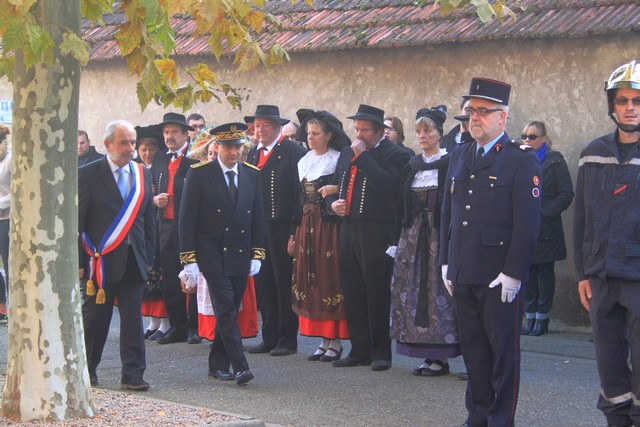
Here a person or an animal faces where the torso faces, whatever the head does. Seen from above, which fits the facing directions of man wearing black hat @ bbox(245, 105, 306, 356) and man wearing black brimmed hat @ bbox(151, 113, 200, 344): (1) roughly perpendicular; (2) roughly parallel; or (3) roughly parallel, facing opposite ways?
roughly parallel

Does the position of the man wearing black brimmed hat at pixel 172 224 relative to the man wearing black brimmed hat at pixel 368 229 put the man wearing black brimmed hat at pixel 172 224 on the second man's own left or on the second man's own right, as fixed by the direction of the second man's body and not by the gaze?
on the second man's own right

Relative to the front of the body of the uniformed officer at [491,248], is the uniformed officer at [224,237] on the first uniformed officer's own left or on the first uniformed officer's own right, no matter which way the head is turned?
on the first uniformed officer's own right

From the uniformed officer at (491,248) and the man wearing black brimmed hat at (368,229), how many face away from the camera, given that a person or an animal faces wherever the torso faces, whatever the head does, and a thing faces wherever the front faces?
0

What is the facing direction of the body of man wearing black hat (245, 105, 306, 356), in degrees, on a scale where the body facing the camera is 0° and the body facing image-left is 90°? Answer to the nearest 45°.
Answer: approximately 45°

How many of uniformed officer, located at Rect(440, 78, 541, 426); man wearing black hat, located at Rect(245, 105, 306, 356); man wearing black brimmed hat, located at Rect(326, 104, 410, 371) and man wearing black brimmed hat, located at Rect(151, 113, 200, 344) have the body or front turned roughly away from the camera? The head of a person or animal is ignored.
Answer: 0

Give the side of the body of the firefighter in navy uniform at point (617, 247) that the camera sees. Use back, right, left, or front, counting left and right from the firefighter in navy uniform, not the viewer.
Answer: front

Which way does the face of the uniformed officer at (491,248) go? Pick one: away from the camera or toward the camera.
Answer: toward the camera

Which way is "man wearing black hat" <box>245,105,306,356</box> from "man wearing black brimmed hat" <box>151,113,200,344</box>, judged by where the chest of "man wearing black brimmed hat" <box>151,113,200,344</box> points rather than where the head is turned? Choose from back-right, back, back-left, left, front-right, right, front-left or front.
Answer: left

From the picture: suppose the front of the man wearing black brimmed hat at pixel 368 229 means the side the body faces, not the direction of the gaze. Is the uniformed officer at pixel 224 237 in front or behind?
in front

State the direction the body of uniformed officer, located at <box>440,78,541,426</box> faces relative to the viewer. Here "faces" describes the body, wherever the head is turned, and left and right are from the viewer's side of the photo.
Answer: facing the viewer and to the left of the viewer

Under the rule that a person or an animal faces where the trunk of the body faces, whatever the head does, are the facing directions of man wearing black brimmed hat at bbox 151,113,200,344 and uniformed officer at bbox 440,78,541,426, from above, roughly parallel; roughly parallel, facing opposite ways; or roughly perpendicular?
roughly parallel

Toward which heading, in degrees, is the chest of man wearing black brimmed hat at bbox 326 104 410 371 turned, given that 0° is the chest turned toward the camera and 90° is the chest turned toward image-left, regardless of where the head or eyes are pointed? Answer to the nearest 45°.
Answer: approximately 45°

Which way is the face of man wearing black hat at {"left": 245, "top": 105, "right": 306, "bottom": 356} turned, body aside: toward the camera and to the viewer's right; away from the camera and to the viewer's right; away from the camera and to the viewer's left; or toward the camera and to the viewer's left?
toward the camera and to the viewer's left
